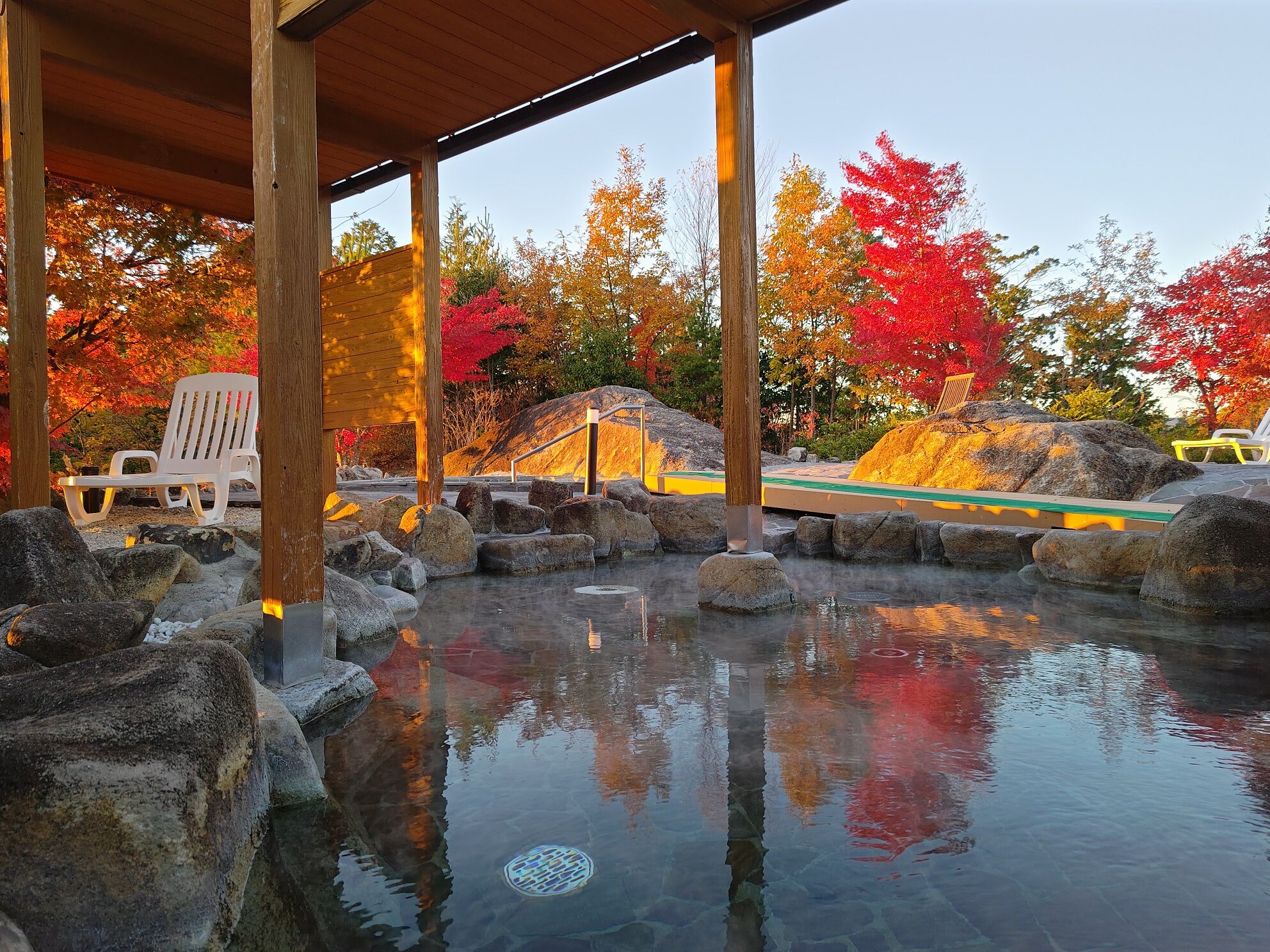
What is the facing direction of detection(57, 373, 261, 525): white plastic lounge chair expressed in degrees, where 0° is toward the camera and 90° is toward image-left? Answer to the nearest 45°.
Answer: approximately 45°

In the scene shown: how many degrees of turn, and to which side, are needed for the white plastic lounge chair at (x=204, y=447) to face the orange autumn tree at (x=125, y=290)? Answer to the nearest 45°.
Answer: approximately 135° to its right

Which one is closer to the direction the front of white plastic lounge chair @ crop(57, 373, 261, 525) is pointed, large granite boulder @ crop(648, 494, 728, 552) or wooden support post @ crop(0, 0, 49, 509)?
the wooden support post

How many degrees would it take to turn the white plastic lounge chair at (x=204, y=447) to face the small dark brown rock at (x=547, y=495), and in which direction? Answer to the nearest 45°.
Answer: approximately 135° to its left

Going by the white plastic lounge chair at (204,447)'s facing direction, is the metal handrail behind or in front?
behind

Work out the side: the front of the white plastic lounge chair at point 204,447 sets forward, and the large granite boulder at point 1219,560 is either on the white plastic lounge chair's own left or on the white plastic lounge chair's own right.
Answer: on the white plastic lounge chair's own left

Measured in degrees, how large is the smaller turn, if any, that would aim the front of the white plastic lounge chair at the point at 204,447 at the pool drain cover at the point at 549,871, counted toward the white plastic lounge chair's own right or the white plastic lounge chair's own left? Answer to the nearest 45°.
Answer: approximately 45° to the white plastic lounge chair's own left

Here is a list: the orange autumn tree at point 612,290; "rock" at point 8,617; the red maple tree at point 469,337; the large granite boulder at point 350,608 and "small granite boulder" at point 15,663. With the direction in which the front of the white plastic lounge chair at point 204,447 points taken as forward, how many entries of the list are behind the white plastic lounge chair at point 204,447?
2

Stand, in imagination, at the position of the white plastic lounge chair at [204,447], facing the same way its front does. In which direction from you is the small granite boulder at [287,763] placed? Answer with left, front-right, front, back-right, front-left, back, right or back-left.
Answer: front-left

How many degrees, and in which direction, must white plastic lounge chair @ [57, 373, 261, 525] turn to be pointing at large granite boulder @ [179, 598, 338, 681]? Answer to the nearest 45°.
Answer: approximately 45° to its left

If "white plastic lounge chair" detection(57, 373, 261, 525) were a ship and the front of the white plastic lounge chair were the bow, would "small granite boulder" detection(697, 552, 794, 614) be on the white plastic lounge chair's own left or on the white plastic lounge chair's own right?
on the white plastic lounge chair's own left
